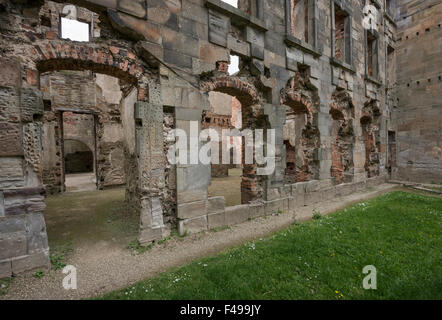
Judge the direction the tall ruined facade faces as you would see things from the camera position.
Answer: facing the viewer and to the right of the viewer
